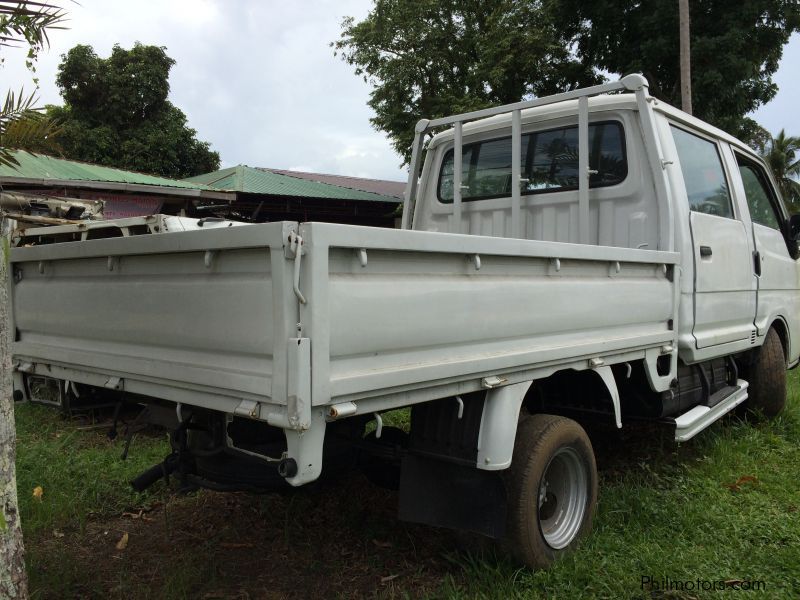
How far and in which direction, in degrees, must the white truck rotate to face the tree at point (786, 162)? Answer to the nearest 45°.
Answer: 0° — it already faces it

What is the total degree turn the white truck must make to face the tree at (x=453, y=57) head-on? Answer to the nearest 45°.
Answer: approximately 45° to its left

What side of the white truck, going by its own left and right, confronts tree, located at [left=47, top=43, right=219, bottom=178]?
left

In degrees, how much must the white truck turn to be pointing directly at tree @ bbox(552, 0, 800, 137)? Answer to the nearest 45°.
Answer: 0° — it already faces it

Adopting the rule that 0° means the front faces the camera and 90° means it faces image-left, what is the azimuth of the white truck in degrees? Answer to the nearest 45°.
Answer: approximately 225°
